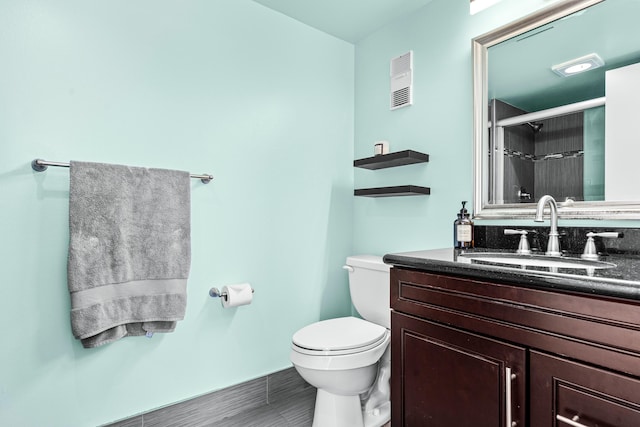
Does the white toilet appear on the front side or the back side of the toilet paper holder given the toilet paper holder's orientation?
on the front side

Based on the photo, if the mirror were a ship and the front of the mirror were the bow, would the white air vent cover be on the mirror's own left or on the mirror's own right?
on the mirror's own right

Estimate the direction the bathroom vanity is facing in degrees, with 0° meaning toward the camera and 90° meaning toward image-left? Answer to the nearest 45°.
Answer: approximately 45°

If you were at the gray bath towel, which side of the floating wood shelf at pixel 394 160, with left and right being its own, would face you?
front

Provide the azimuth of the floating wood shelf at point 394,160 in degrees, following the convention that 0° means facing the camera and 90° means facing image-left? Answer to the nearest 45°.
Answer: approximately 45°

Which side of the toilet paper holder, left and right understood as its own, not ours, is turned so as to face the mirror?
front

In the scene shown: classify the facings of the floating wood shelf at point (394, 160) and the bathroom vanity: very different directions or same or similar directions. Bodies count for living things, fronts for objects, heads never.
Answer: same or similar directions

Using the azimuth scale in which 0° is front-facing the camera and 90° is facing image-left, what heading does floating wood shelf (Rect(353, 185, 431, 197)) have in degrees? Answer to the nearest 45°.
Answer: approximately 45°
